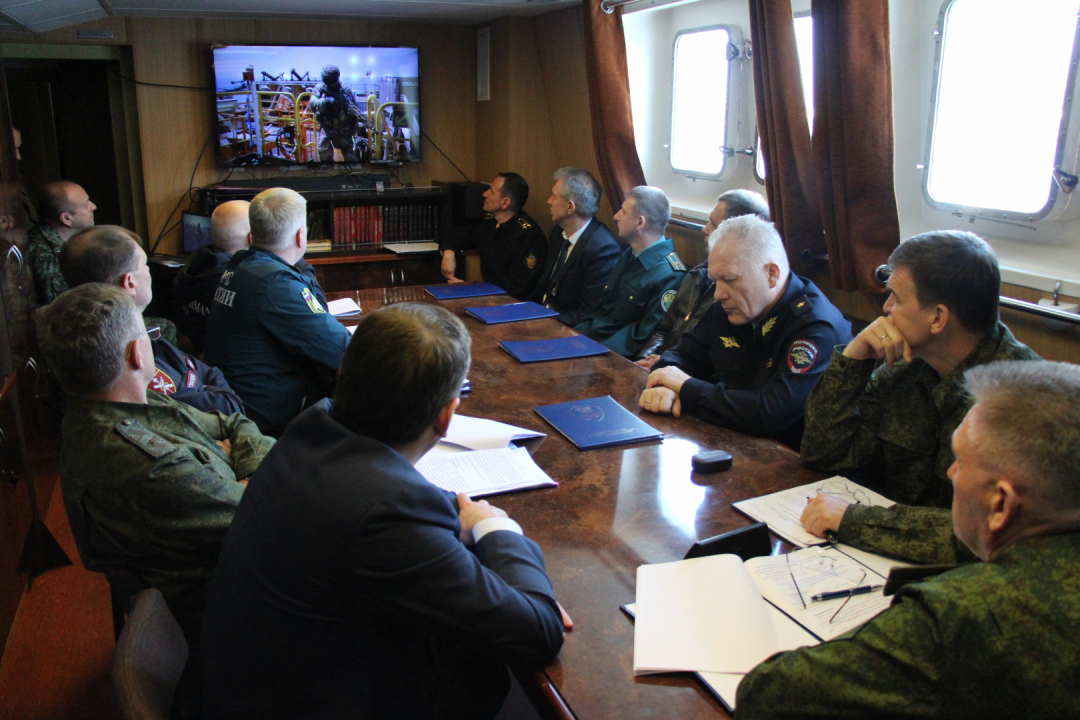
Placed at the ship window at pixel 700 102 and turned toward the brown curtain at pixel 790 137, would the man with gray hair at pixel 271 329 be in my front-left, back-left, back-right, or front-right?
front-right

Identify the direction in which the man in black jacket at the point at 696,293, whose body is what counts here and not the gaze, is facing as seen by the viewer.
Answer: to the viewer's left

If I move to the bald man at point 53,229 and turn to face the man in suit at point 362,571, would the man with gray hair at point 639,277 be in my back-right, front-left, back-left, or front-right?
front-left

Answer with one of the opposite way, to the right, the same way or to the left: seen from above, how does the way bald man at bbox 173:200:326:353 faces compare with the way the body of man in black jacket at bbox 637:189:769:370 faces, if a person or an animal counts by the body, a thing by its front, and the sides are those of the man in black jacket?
to the right

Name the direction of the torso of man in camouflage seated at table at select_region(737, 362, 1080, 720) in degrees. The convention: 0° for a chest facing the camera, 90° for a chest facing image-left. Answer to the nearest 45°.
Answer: approximately 135°

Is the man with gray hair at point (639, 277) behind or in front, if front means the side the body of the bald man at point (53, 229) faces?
in front

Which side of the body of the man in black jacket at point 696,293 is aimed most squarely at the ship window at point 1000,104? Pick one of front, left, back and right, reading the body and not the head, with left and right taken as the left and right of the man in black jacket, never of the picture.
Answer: back

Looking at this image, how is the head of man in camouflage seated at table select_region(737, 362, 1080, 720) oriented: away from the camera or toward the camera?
away from the camera

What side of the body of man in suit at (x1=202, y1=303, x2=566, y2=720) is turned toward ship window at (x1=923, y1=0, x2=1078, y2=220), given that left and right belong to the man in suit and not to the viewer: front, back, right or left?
front

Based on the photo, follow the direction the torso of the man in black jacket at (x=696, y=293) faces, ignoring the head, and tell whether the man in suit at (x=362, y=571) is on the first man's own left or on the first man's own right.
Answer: on the first man's own left

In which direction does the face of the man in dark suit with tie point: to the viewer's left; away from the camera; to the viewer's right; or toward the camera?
to the viewer's left

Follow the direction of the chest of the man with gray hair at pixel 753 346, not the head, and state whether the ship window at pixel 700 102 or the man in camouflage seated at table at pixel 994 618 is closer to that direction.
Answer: the man in camouflage seated at table

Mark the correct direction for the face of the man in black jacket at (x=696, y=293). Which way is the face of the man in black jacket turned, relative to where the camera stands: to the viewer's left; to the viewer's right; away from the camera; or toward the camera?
to the viewer's left

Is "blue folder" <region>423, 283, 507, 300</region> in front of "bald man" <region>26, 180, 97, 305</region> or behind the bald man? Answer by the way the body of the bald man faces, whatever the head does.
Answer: in front

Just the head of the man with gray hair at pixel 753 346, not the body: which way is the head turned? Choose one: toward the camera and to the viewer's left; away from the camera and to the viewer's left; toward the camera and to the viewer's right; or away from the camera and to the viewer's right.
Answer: toward the camera and to the viewer's left

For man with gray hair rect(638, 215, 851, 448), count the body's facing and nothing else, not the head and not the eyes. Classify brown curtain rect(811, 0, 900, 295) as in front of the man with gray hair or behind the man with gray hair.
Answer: behind

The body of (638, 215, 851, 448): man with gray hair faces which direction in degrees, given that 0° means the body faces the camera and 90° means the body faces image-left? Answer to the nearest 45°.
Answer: approximately 45°
